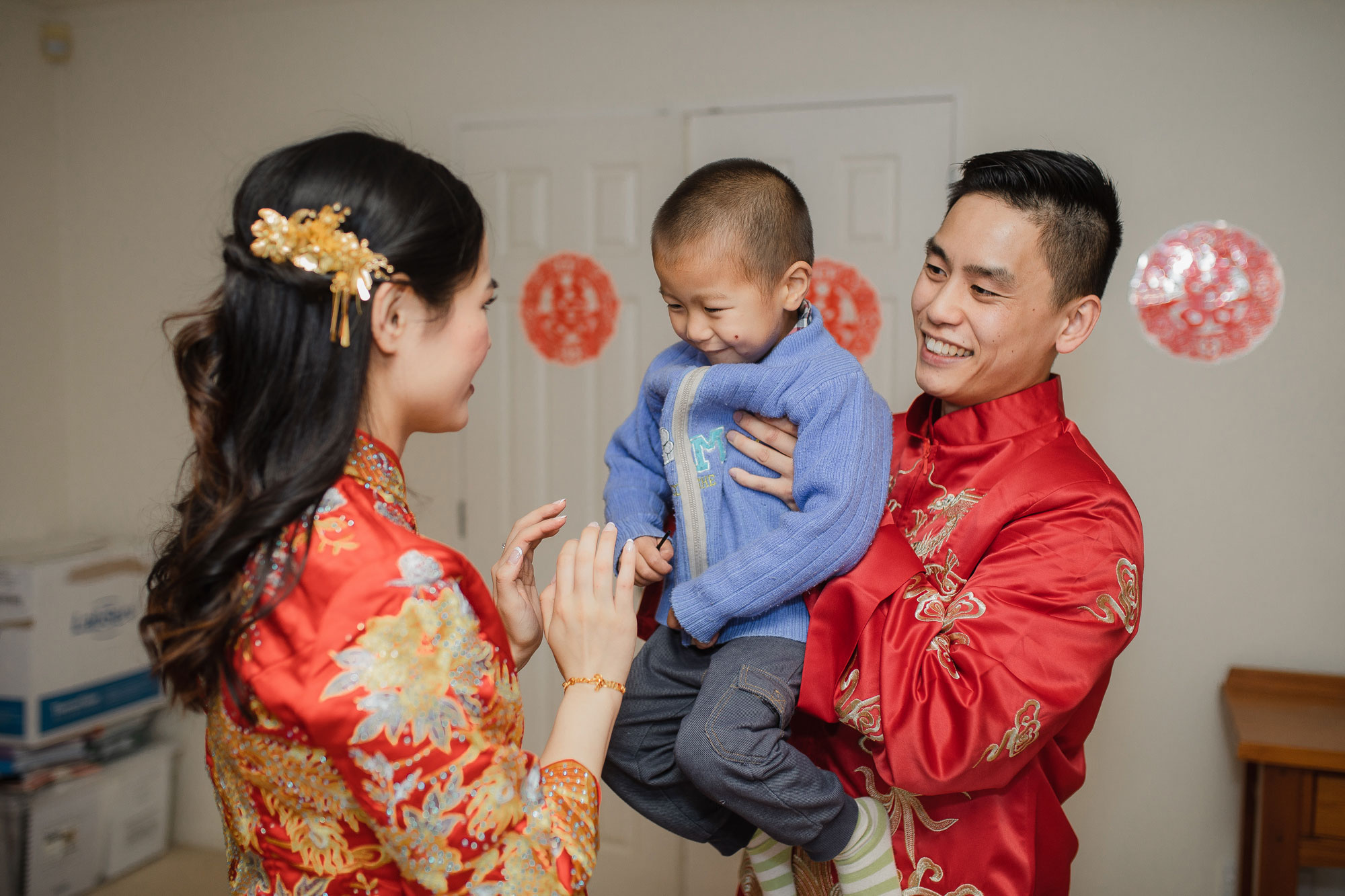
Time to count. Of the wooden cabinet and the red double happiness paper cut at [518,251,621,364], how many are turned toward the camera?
2

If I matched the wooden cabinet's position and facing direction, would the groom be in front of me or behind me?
in front

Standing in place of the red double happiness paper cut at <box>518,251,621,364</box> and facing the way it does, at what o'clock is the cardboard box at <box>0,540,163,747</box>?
The cardboard box is roughly at 3 o'clock from the red double happiness paper cut.

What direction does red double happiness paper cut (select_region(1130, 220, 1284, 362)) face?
toward the camera

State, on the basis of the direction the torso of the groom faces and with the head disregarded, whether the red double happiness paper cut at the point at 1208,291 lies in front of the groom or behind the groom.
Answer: behind

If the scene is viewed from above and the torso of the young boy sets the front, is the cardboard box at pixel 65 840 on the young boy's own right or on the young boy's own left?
on the young boy's own right

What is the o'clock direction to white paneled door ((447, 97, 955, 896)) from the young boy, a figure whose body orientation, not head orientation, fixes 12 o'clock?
The white paneled door is roughly at 4 o'clock from the young boy.

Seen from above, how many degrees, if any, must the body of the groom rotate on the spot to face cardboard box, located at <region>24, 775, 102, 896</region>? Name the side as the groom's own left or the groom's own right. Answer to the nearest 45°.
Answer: approximately 45° to the groom's own right

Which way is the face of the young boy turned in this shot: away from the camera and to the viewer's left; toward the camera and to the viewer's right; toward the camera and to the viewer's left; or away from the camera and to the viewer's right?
toward the camera and to the viewer's left

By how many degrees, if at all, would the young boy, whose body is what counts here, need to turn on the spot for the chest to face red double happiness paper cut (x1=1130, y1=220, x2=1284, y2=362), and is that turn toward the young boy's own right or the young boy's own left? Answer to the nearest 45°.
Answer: approximately 180°

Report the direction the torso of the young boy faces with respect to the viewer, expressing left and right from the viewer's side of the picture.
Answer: facing the viewer and to the left of the viewer

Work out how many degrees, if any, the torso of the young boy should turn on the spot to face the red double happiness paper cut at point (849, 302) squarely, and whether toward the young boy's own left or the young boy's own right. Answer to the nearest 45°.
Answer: approximately 135° to the young boy's own right

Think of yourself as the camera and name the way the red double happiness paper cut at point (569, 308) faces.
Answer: facing the viewer

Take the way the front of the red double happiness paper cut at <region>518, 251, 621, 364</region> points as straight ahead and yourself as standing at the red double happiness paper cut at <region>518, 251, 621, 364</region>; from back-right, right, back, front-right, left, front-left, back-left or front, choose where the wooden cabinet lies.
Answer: front-left
